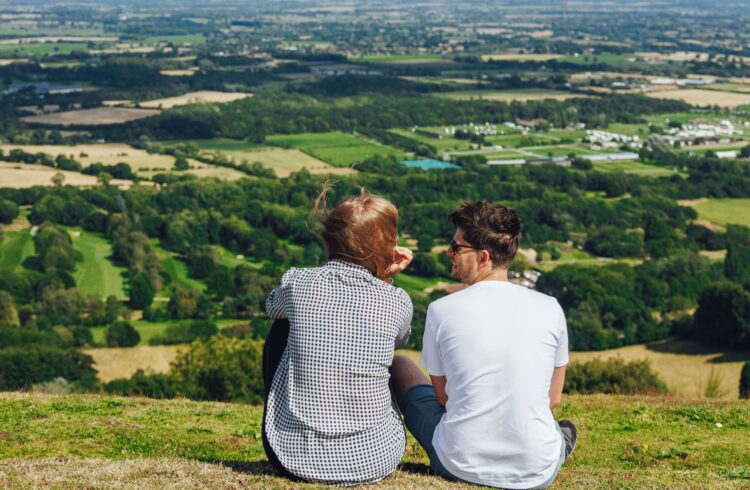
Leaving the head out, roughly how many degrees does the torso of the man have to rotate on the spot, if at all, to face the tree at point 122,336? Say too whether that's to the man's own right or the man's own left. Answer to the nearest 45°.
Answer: approximately 45° to the man's own left

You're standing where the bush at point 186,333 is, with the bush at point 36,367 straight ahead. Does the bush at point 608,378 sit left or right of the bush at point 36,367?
left

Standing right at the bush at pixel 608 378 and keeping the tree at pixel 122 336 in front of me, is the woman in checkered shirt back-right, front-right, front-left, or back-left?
back-left

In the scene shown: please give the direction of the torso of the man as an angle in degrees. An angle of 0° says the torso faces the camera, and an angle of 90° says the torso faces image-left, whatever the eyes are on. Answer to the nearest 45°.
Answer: approximately 180°

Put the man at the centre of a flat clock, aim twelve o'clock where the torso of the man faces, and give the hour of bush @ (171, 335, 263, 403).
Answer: The bush is roughly at 11 o'clock from the man.

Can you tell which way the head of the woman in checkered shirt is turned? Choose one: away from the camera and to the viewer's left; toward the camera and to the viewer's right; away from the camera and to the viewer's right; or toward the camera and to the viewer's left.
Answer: away from the camera and to the viewer's right

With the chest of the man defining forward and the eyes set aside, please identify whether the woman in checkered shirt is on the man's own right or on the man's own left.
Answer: on the man's own left
